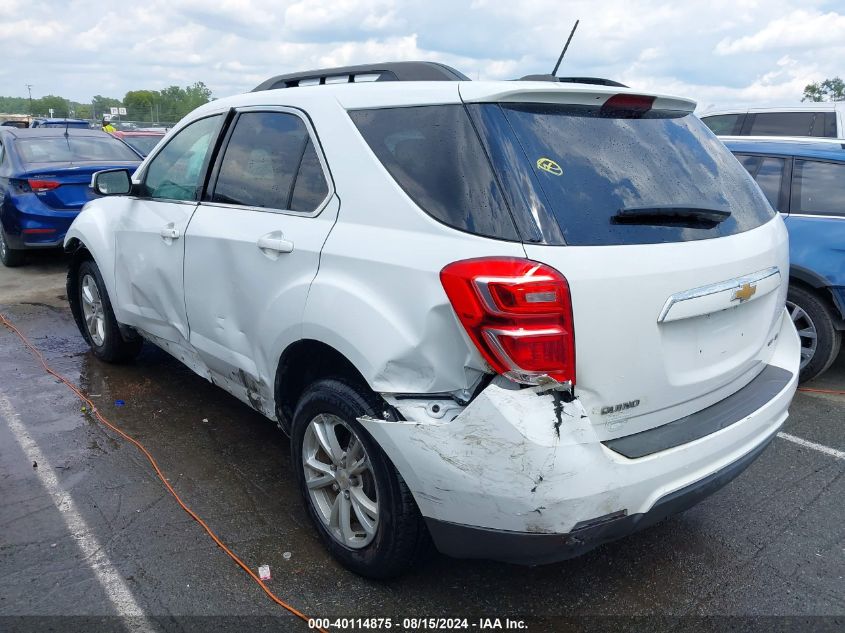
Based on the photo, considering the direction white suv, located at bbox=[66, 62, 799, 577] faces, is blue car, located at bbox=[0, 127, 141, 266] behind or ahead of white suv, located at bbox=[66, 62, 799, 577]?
ahead

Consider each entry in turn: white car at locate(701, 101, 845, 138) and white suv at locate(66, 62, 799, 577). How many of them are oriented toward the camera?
0

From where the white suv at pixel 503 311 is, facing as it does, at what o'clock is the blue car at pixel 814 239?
The blue car is roughly at 3 o'clock from the white suv.

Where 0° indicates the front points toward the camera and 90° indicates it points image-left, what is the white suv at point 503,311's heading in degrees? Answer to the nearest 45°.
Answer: approximately 135°

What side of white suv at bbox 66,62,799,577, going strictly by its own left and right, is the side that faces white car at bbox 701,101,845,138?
right
